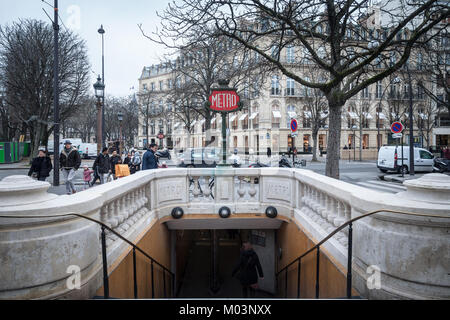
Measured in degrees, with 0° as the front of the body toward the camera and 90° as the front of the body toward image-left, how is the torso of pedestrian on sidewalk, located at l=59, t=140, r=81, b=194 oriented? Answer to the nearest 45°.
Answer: approximately 0°

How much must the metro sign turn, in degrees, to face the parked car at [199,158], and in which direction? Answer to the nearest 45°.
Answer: approximately 180°

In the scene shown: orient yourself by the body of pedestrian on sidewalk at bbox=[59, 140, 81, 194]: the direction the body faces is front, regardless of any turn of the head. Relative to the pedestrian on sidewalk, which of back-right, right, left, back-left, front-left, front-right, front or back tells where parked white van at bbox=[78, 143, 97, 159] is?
back

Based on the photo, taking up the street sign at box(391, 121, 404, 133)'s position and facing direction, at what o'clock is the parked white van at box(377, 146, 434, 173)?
The parked white van is roughly at 6 o'clock from the street sign.

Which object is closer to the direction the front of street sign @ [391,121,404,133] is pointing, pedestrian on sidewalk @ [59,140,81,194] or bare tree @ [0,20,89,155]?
the pedestrian on sidewalk

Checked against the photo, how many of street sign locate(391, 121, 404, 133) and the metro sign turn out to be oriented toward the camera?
2

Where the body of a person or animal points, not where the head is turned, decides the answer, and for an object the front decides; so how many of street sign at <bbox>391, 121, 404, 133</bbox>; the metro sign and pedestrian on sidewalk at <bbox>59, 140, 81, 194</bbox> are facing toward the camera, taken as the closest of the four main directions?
3

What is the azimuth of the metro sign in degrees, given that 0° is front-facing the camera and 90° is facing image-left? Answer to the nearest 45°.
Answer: approximately 0°

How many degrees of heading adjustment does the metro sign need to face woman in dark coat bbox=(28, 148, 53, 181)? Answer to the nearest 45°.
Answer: approximately 135° to its right

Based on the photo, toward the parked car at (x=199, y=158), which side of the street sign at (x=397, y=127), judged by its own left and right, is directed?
right

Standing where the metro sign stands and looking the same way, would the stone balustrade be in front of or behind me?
in front
